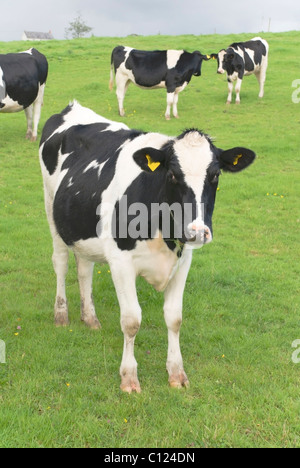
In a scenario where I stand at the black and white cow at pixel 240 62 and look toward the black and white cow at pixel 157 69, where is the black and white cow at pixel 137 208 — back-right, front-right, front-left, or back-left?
front-left

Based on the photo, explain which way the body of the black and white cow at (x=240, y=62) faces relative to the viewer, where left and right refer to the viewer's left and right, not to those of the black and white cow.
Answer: facing the viewer and to the left of the viewer

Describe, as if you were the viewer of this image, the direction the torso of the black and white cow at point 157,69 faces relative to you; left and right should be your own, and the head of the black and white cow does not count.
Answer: facing to the right of the viewer

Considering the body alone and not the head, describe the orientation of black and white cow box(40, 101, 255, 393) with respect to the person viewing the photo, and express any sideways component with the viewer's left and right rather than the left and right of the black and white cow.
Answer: facing the viewer and to the right of the viewer

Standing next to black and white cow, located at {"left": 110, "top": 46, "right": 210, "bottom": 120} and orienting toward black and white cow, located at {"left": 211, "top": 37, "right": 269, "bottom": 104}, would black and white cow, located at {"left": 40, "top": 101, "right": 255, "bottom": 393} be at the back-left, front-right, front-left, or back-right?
back-right

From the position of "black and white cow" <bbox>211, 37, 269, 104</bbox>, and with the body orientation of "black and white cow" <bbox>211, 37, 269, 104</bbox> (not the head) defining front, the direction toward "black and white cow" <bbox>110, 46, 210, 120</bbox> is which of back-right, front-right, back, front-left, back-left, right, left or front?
front

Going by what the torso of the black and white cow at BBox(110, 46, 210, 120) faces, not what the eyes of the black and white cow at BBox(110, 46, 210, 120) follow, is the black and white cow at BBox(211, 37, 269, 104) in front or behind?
in front

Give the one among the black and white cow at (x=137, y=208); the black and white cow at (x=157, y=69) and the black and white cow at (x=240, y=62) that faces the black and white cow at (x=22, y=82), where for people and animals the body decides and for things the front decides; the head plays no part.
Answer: the black and white cow at (x=240, y=62)

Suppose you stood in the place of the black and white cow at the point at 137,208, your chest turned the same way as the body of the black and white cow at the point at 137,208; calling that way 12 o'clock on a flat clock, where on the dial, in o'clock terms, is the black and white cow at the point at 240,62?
the black and white cow at the point at 240,62 is roughly at 8 o'clock from the black and white cow at the point at 137,208.

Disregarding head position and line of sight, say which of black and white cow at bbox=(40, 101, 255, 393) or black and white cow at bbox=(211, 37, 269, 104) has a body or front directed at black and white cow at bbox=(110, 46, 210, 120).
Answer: black and white cow at bbox=(211, 37, 269, 104)

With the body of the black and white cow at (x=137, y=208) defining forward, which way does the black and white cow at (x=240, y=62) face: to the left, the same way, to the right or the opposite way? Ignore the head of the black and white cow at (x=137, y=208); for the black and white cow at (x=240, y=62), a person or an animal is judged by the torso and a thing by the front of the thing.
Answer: to the right

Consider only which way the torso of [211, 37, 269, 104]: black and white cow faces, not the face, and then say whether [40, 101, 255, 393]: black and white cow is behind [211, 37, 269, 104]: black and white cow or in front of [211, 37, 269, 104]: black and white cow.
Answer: in front

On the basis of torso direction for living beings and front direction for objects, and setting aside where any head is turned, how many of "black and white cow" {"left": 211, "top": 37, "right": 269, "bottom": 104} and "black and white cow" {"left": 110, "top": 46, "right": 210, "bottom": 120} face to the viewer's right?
1

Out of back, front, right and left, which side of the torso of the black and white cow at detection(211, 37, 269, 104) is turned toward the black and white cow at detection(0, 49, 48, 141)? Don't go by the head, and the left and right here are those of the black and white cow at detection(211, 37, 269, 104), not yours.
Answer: front

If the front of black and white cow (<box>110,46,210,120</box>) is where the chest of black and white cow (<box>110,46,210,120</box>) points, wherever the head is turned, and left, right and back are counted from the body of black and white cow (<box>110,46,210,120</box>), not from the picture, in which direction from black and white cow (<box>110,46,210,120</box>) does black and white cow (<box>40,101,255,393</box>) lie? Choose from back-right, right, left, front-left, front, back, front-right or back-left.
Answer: right
